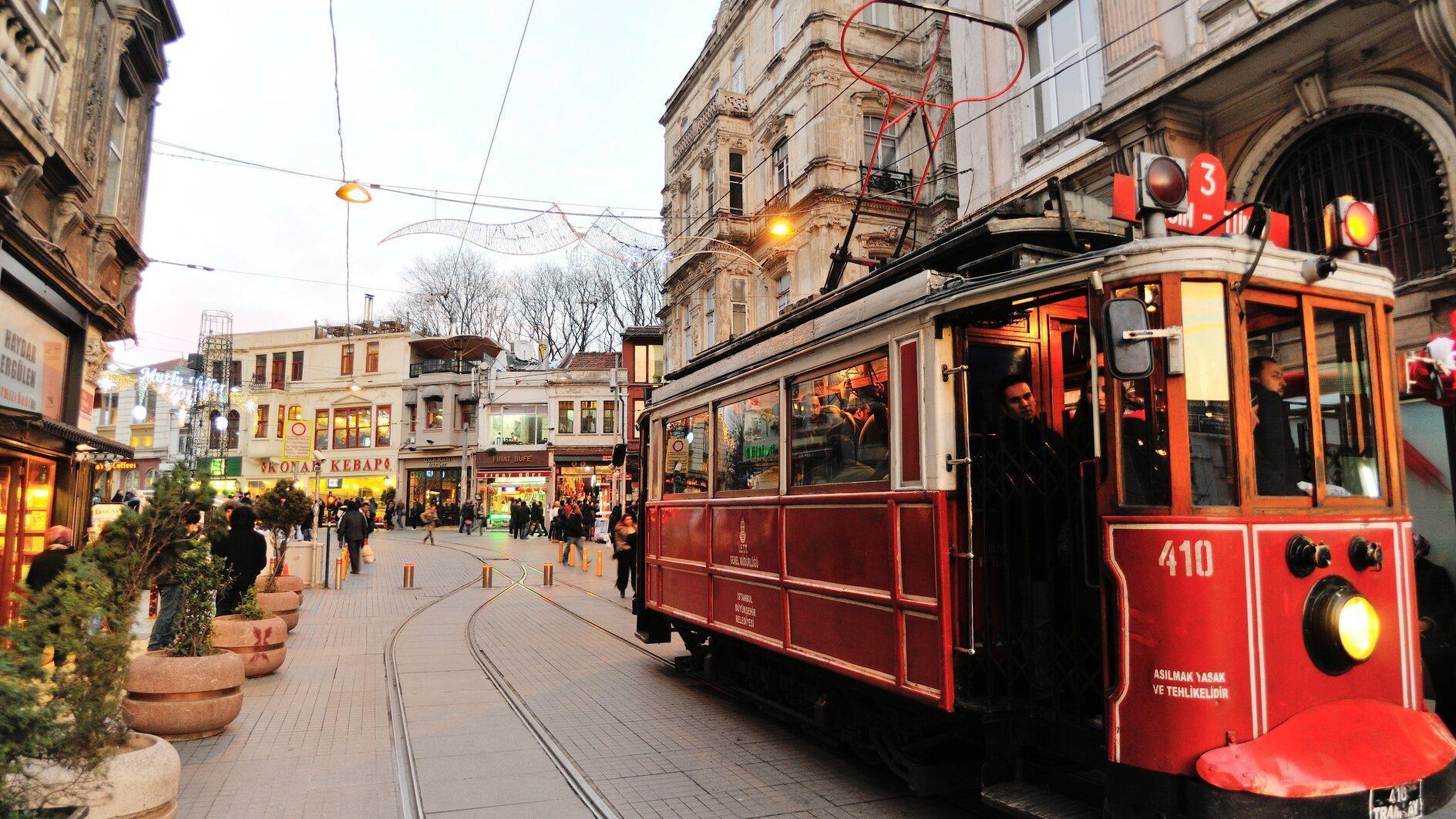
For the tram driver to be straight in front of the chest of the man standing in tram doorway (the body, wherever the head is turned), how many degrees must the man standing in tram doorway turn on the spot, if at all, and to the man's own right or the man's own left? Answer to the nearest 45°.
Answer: approximately 90° to the man's own left

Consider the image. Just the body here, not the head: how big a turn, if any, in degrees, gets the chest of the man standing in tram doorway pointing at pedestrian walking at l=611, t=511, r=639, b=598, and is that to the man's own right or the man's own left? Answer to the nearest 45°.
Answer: approximately 135° to the man's own right

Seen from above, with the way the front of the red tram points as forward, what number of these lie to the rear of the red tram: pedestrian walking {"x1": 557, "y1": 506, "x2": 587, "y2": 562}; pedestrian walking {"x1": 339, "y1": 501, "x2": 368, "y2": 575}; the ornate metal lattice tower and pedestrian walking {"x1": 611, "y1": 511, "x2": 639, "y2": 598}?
4

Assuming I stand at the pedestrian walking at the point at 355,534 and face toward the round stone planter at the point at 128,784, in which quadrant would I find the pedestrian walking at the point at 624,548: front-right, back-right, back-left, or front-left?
front-left

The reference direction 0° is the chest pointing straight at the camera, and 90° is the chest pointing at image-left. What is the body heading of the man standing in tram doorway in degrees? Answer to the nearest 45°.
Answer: approximately 0°

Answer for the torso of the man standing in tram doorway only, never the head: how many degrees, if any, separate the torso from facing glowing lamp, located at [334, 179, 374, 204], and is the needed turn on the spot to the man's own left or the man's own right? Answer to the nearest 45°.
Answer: approximately 135° to the man's own right

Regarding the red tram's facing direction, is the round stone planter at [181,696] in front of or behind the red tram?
behind
